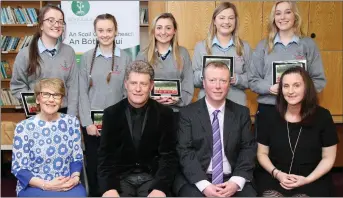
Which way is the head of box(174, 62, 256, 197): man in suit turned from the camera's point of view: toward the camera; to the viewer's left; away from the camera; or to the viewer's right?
toward the camera

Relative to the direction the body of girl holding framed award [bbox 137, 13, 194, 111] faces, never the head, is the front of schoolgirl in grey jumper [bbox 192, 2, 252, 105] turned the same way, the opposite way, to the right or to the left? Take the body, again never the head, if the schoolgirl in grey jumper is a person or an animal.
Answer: the same way

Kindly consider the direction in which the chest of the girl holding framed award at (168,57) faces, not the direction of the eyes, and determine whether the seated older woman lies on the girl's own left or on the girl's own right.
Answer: on the girl's own right

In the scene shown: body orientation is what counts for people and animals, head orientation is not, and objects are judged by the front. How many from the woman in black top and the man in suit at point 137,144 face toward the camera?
2

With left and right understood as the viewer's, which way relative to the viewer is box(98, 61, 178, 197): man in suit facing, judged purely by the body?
facing the viewer

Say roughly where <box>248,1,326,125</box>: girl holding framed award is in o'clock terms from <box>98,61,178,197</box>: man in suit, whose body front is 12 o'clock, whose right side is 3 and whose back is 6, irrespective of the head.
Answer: The girl holding framed award is roughly at 8 o'clock from the man in suit.

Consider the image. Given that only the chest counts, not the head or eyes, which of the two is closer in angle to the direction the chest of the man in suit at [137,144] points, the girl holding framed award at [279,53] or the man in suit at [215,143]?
the man in suit

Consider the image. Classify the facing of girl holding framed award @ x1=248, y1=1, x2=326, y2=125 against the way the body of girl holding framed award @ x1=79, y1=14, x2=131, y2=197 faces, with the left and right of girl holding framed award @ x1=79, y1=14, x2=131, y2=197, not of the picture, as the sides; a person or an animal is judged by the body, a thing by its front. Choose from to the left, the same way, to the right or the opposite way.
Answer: the same way

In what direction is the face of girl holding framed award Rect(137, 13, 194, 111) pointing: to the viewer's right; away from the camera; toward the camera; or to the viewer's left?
toward the camera

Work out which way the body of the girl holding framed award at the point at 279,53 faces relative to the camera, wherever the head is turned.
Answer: toward the camera

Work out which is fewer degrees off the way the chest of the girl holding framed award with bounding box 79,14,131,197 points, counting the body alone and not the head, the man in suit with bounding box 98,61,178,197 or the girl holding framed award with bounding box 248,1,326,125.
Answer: the man in suit

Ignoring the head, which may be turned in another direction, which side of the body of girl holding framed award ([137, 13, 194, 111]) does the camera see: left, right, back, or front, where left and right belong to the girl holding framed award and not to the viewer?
front

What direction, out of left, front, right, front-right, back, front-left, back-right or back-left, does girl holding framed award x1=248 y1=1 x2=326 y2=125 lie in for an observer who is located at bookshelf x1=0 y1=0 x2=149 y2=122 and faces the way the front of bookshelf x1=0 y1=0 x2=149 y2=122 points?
front-left

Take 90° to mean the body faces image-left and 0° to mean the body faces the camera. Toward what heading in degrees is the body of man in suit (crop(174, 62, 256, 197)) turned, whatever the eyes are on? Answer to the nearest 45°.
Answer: approximately 0°

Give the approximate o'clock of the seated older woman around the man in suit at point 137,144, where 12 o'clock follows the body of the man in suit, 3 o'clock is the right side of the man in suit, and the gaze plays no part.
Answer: The seated older woman is roughly at 3 o'clock from the man in suit.

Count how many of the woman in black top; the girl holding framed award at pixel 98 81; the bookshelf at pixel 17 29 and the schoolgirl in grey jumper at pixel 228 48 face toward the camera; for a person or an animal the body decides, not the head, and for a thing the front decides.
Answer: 4

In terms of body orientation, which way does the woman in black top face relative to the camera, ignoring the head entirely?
toward the camera

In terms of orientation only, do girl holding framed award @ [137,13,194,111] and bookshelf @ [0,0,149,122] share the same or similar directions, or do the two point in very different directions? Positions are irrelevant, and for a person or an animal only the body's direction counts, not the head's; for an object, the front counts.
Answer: same or similar directions

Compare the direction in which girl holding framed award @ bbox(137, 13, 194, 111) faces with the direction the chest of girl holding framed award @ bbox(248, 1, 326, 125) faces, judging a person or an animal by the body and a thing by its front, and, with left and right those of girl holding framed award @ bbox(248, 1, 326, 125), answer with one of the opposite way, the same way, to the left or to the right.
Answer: the same way
